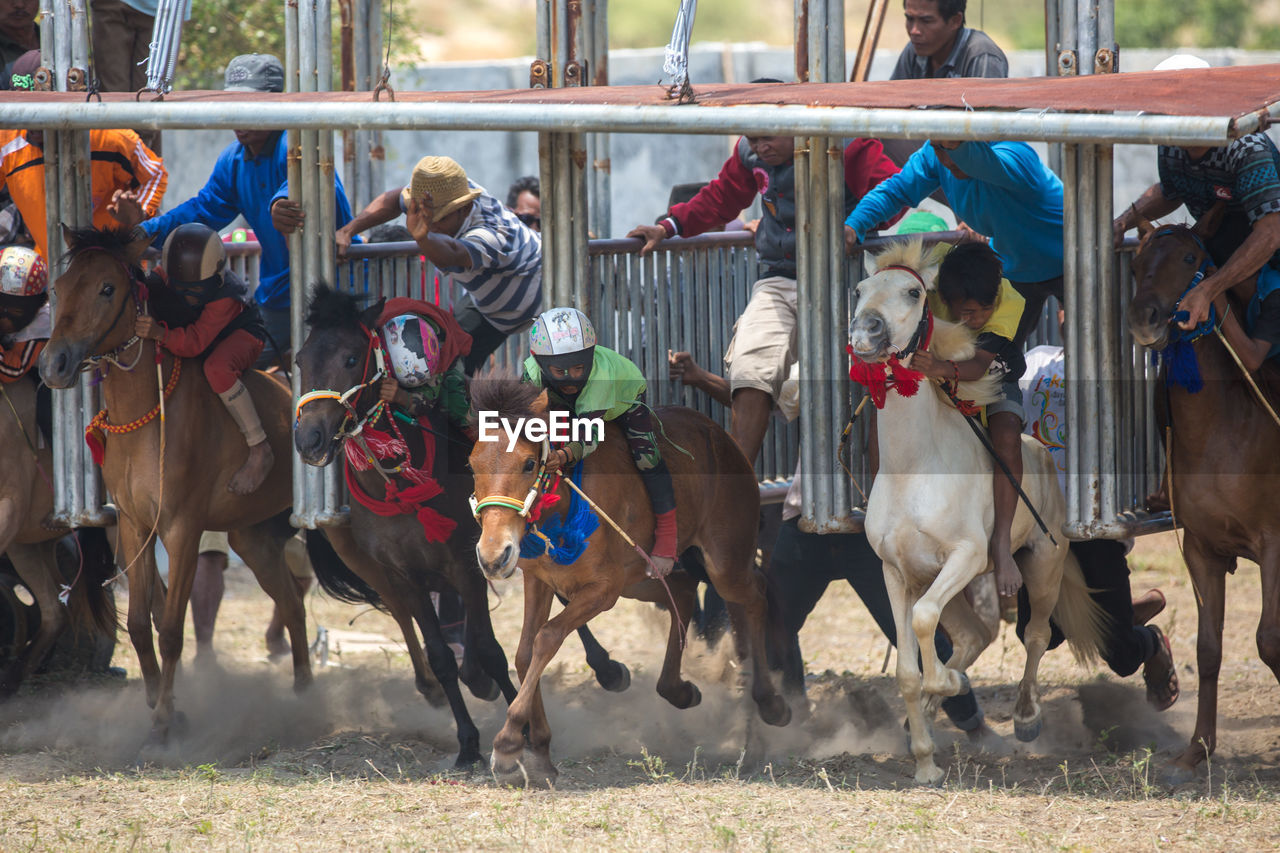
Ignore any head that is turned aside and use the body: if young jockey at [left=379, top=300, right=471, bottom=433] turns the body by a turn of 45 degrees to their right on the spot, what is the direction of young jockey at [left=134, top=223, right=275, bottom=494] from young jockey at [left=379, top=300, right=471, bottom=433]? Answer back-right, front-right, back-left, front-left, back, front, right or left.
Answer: front-right

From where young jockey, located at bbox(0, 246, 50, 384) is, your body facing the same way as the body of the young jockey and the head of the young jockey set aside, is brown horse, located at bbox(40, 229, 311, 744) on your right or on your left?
on your left

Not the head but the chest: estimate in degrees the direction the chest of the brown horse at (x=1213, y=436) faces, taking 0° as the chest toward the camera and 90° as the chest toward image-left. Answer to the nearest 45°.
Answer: approximately 45°

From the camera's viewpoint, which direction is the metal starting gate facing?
toward the camera

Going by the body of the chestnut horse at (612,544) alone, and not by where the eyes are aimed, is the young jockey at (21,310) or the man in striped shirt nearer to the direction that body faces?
the young jockey

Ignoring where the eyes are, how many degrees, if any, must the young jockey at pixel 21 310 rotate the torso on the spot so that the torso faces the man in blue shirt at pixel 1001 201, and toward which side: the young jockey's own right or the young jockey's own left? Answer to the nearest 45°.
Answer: approximately 90° to the young jockey's own left

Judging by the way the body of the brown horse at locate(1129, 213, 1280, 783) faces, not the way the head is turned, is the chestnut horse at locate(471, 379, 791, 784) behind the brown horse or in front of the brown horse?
in front

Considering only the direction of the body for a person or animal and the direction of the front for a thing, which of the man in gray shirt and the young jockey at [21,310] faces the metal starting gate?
the man in gray shirt

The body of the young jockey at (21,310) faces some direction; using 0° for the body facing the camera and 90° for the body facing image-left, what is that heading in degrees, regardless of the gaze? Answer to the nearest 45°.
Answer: approximately 45°

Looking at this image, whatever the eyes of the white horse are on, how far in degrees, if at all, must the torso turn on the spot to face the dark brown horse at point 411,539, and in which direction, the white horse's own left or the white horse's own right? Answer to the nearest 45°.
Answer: approximately 45° to the white horse's own right

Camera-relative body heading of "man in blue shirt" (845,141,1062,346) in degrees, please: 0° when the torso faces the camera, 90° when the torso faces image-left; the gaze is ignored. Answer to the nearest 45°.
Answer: approximately 45°

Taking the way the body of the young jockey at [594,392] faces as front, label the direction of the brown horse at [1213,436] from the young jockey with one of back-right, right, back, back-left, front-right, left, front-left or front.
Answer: back-left
